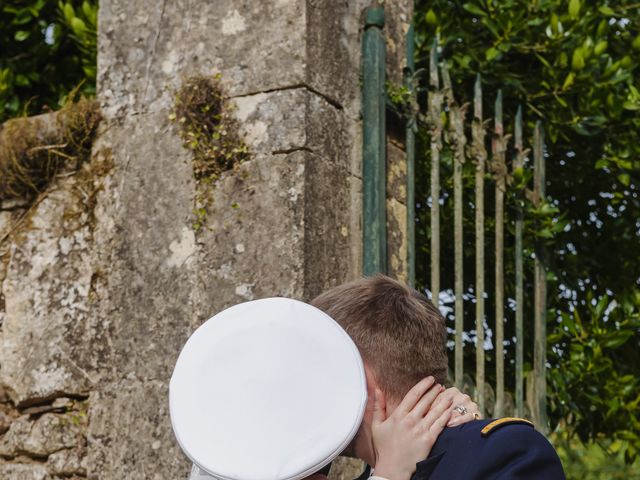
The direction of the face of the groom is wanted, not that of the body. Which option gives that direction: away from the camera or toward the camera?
away from the camera

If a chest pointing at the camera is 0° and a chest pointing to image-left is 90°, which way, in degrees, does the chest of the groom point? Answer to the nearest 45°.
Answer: approximately 90°

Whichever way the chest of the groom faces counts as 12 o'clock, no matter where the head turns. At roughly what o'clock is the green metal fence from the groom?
The green metal fence is roughly at 3 o'clock from the groom.
